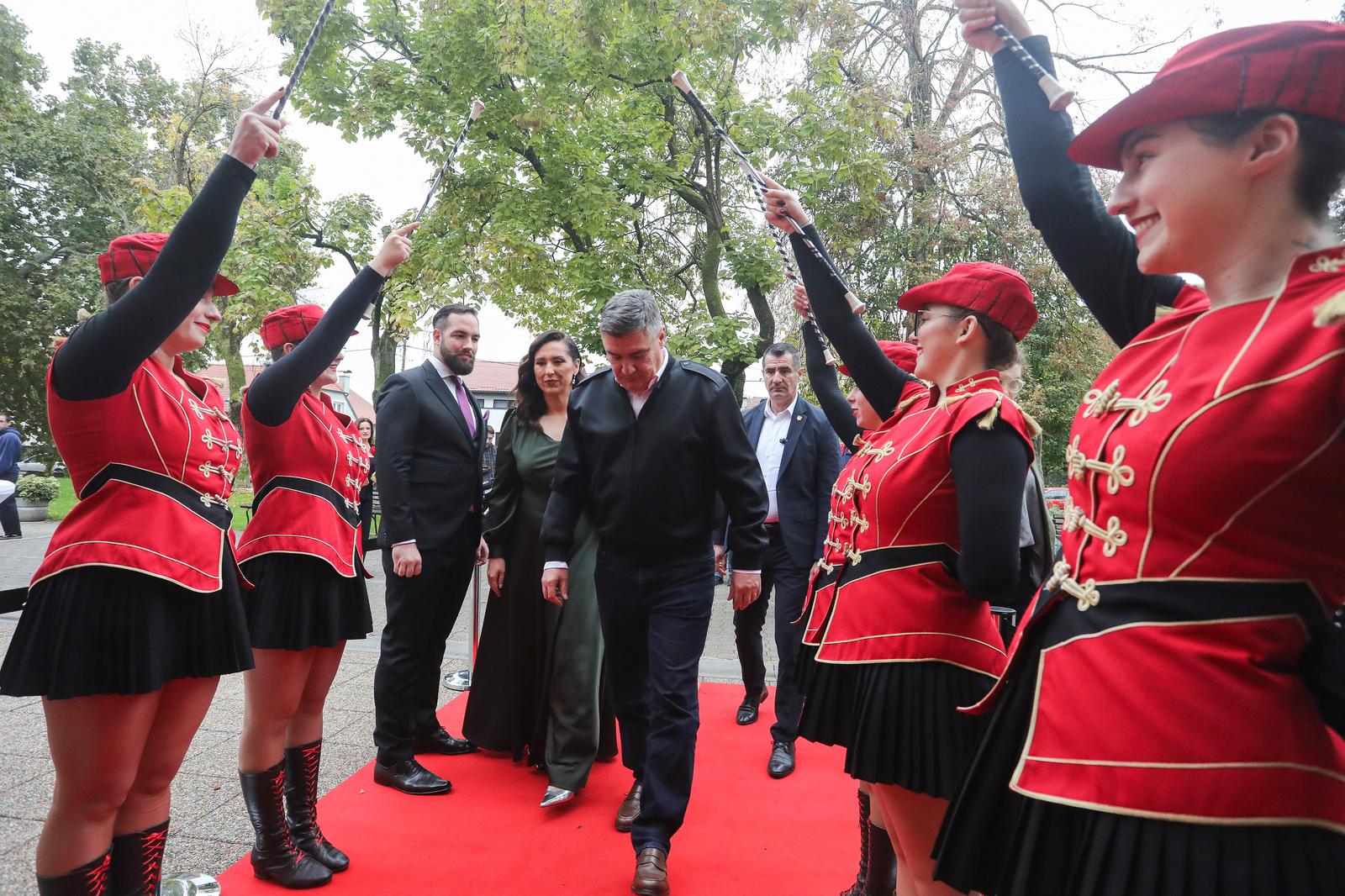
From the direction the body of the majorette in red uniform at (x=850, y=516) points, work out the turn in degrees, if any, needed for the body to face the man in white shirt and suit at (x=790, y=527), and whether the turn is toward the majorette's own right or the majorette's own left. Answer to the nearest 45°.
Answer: approximately 90° to the majorette's own right

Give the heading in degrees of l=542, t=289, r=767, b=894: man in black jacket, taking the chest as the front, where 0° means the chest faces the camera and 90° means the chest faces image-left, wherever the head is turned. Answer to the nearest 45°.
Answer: approximately 0°

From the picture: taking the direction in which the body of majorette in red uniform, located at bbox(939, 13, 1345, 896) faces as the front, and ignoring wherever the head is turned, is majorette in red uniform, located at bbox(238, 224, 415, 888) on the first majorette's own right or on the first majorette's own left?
on the first majorette's own right

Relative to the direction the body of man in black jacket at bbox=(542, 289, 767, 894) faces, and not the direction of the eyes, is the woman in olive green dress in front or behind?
behind

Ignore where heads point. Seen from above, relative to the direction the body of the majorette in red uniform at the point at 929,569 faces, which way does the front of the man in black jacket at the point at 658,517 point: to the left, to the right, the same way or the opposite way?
to the left

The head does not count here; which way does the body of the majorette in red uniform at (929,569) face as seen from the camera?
to the viewer's left

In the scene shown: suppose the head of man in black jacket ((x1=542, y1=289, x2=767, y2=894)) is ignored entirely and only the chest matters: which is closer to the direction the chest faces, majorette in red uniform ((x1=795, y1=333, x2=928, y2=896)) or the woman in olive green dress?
the majorette in red uniform

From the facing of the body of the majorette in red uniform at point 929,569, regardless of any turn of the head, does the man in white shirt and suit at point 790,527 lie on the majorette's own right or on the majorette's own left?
on the majorette's own right

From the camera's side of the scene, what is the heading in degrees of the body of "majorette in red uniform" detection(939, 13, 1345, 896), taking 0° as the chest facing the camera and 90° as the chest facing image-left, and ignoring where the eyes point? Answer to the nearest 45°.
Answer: approximately 45°

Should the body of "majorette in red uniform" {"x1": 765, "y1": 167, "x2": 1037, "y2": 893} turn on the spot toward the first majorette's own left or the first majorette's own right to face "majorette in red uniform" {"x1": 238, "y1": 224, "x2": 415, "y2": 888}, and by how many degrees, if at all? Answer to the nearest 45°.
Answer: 0° — they already face them

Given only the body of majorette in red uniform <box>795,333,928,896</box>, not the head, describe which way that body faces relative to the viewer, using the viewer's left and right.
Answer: facing to the left of the viewer
